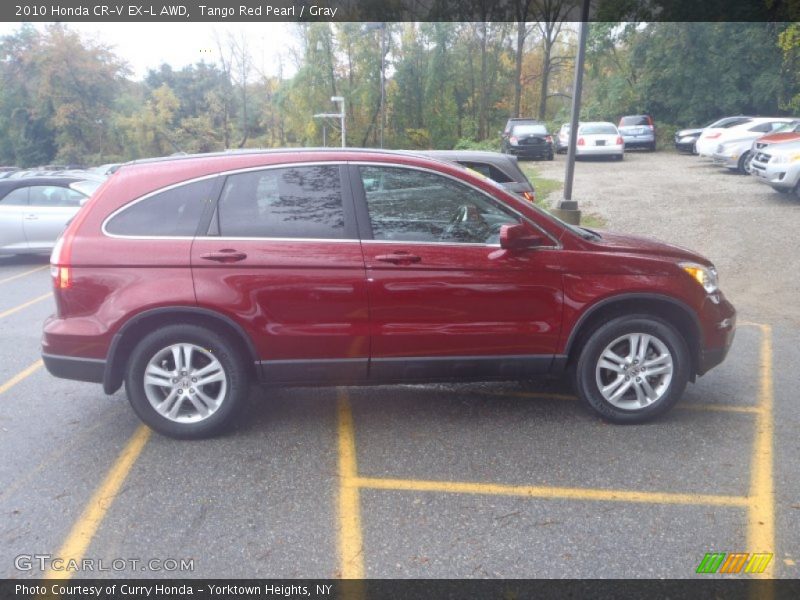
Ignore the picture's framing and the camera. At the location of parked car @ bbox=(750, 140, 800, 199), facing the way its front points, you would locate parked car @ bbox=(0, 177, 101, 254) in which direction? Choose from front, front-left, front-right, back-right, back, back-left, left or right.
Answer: front

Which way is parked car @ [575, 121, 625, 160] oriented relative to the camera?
away from the camera

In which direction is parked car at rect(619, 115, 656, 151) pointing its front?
away from the camera

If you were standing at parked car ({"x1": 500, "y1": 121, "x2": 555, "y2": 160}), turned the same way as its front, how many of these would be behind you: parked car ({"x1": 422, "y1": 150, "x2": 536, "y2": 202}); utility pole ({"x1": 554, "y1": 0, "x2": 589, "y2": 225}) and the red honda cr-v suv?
3

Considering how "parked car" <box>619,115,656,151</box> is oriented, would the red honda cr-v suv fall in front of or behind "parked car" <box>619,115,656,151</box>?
behind

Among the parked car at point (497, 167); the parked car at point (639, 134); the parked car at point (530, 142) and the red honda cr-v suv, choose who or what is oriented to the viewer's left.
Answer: the parked car at point (497, 167)

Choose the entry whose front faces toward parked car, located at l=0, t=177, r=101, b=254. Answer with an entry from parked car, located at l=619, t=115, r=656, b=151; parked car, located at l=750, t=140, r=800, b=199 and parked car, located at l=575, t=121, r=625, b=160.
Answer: parked car, located at l=750, t=140, r=800, b=199

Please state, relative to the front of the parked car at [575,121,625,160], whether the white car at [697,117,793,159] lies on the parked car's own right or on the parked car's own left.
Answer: on the parked car's own right

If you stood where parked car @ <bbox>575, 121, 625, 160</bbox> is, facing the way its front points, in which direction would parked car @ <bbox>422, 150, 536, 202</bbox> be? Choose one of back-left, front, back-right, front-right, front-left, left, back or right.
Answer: back

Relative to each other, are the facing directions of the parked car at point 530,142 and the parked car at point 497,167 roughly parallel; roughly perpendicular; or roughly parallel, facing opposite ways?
roughly perpendicular

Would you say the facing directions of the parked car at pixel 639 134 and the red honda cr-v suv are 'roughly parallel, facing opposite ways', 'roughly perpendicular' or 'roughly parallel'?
roughly perpendicular

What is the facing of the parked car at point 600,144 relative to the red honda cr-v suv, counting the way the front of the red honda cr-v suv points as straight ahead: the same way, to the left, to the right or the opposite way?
to the left

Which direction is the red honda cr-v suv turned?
to the viewer's right

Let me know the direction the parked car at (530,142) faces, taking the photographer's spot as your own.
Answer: facing away from the viewer

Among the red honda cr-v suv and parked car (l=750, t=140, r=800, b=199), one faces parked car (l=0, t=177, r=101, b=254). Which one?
parked car (l=750, t=140, r=800, b=199)

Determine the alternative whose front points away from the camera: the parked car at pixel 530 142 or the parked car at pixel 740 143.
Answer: the parked car at pixel 530 142

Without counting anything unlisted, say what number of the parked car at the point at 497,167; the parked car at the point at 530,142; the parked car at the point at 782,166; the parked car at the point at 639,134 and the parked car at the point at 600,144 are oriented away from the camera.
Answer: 3
